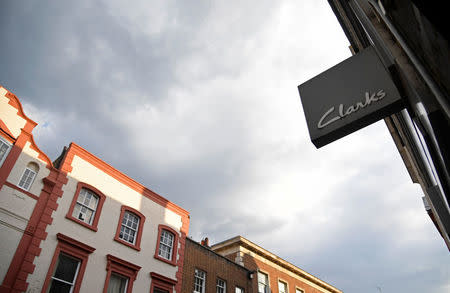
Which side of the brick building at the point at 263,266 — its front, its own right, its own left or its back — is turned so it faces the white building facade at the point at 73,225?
right

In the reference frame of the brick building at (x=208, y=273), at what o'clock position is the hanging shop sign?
The hanging shop sign is roughly at 1 o'clock from the brick building.

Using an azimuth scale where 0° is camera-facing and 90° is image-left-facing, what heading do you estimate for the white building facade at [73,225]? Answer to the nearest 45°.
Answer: approximately 315°

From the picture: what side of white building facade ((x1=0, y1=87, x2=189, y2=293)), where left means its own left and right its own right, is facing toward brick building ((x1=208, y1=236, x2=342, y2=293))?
left

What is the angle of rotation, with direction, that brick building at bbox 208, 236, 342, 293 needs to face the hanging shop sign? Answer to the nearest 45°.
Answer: approximately 45° to its right

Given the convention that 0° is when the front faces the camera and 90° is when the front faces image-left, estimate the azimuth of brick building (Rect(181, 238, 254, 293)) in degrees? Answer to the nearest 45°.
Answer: approximately 315°

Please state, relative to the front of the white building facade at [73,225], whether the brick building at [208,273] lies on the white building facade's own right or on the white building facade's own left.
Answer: on the white building facade's own left

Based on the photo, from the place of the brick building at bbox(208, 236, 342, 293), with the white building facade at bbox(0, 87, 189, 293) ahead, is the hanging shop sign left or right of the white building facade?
left

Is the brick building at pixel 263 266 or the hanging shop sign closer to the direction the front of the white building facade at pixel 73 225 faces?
the hanging shop sign

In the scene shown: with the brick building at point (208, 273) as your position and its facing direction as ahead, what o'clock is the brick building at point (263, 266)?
the brick building at point (263, 266) is roughly at 9 o'clock from the brick building at point (208, 273).

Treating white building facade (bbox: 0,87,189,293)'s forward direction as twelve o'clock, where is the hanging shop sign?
The hanging shop sign is roughly at 1 o'clock from the white building facade.

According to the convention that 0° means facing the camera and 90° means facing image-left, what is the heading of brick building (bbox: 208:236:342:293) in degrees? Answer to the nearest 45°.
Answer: approximately 315°
